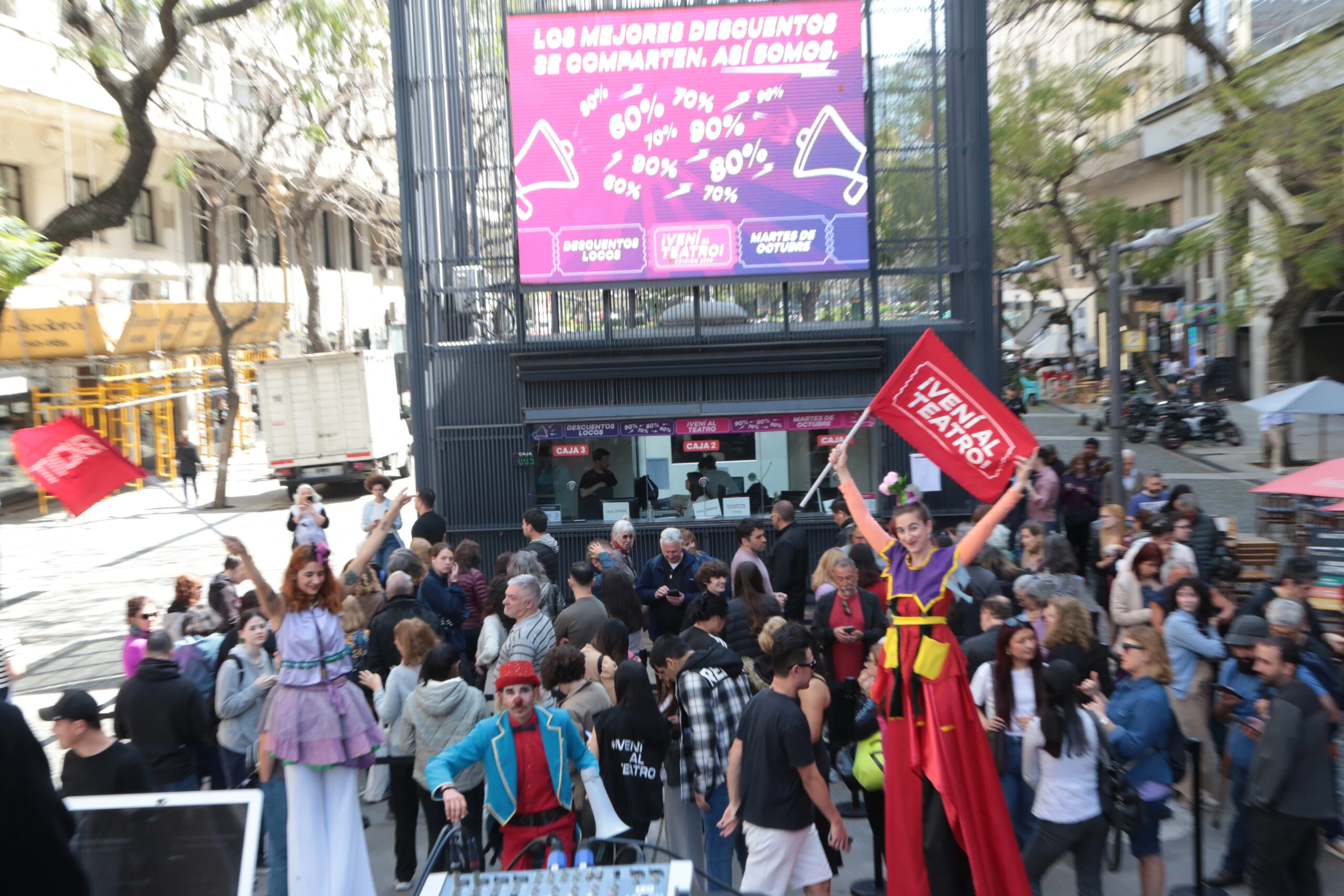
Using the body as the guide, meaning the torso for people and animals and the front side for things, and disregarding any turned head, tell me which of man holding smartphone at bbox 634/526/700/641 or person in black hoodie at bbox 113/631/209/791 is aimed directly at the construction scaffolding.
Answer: the person in black hoodie

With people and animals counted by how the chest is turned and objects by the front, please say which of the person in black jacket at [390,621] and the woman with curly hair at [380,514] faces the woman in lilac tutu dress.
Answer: the woman with curly hair

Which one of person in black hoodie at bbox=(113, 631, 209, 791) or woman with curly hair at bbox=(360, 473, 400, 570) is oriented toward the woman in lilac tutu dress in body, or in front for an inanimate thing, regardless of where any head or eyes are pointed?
the woman with curly hair

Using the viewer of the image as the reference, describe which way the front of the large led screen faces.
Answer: facing the viewer

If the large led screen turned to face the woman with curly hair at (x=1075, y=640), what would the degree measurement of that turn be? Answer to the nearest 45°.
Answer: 0° — it already faces them

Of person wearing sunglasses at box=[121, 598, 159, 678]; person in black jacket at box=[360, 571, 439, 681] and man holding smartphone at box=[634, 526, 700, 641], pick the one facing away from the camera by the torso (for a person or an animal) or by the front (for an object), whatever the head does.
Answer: the person in black jacket

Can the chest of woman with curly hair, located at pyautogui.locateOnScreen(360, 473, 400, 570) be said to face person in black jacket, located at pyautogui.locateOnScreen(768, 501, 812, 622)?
no

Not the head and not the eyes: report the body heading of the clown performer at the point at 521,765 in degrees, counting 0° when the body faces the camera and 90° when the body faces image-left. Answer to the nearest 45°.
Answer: approximately 0°

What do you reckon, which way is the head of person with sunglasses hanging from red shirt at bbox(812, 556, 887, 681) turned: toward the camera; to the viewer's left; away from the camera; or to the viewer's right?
toward the camera

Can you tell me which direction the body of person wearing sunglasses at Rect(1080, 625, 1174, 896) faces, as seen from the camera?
to the viewer's left

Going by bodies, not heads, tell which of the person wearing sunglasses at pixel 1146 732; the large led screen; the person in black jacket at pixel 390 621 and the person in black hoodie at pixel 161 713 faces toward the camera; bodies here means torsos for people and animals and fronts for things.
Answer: the large led screen

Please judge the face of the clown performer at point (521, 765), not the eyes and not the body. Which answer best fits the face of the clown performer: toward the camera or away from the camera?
toward the camera

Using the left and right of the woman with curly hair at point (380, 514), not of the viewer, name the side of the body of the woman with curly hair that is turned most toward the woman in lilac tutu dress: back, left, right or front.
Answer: front

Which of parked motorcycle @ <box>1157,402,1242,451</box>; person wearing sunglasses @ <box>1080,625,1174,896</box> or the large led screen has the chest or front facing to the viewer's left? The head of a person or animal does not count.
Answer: the person wearing sunglasses

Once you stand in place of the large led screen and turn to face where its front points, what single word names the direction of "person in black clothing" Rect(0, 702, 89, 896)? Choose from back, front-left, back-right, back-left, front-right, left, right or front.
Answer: front

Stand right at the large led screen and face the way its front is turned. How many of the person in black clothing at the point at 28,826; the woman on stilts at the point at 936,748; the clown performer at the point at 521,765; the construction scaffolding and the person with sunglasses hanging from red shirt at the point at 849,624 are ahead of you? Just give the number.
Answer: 4

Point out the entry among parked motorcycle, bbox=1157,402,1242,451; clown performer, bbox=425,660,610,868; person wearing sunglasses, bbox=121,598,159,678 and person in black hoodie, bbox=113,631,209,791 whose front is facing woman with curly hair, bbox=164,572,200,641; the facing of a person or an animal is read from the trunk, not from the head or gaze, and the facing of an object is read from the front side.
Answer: the person in black hoodie

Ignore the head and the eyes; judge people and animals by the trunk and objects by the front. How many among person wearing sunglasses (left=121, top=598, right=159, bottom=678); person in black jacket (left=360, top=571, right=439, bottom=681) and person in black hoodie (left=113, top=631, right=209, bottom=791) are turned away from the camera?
2

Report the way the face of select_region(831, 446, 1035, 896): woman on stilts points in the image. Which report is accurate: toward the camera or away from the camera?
toward the camera
